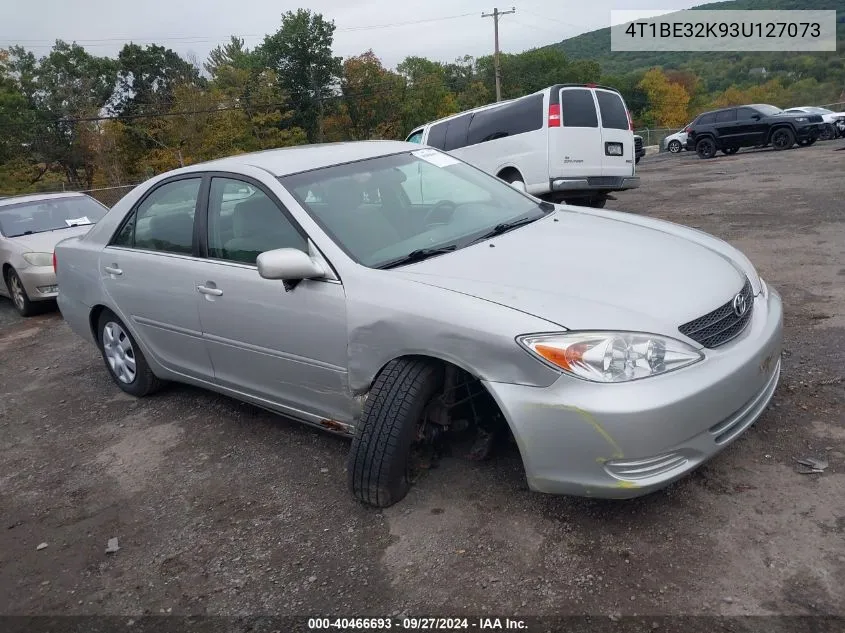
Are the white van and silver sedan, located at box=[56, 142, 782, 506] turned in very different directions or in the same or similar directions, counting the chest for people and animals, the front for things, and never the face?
very different directions

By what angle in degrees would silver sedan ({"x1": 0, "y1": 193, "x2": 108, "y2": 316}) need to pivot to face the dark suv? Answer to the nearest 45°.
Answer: approximately 45° to its left

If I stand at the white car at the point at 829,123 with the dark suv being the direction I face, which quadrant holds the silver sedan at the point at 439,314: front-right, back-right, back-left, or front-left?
front-left

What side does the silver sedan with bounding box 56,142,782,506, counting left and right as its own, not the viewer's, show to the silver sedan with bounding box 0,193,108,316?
back

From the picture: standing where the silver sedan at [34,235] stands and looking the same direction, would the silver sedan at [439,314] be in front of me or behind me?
in front

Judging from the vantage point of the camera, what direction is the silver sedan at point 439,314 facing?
facing the viewer and to the right of the viewer

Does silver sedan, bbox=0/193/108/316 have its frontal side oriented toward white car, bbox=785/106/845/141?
no

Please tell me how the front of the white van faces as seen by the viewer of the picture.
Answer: facing away from the viewer and to the left of the viewer

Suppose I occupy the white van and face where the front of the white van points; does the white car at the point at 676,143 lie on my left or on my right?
on my right

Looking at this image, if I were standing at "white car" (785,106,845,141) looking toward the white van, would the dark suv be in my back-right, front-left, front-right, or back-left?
front-right

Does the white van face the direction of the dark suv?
no

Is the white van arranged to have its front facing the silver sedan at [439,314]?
no

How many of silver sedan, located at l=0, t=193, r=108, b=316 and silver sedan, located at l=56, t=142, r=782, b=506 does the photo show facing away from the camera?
0

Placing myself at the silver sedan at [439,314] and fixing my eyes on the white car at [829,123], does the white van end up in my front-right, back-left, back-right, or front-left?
front-left

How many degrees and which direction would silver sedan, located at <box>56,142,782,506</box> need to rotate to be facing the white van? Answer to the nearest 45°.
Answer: approximately 135° to its left

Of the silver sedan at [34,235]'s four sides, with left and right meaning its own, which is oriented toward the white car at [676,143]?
left
